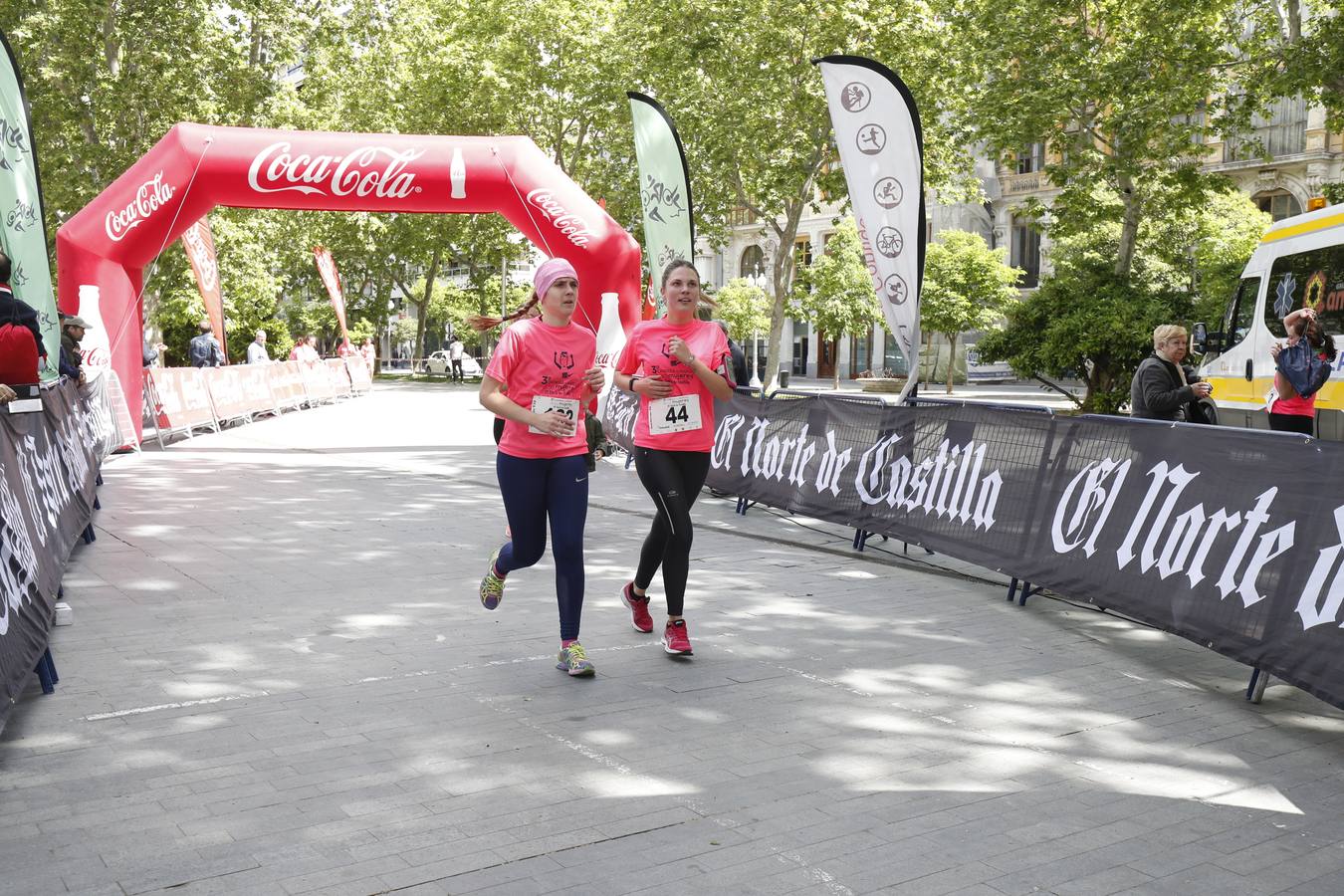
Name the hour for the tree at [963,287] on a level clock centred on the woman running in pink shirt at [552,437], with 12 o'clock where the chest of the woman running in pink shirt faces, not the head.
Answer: The tree is roughly at 8 o'clock from the woman running in pink shirt.

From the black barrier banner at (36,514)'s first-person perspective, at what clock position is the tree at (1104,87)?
The tree is roughly at 11 o'clock from the black barrier banner.

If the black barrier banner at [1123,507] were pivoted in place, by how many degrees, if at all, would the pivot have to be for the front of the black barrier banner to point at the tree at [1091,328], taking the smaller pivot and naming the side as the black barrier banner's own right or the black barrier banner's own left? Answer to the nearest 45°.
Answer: approximately 135° to the black barrier banner's own right

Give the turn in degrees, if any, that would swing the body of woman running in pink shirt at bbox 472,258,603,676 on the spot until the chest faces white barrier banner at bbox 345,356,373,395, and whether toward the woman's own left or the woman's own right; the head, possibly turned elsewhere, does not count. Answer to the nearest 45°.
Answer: approximately 135° to the woman's own left

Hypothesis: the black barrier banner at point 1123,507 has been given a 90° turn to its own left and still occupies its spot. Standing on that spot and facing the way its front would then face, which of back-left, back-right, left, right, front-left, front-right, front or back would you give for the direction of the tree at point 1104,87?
back-left

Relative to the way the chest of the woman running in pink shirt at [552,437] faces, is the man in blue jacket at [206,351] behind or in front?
behind

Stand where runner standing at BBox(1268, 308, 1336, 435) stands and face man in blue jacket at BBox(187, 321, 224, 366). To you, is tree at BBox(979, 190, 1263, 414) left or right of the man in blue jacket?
right

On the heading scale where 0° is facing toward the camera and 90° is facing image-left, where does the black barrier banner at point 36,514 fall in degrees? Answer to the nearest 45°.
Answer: approximately 270°

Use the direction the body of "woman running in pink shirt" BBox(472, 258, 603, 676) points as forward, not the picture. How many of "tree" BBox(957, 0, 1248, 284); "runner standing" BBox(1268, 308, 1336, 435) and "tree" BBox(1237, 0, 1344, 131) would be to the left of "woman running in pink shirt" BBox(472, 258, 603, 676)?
3

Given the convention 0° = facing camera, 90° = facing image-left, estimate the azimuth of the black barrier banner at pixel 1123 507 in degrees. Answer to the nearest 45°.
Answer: approximately 45°

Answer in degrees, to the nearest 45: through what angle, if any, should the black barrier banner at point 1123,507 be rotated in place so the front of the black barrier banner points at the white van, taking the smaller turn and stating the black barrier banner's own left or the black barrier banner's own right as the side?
approximately 135° to the black barrier banner's own right

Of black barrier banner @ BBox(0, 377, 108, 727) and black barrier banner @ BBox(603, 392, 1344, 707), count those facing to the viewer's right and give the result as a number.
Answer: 1

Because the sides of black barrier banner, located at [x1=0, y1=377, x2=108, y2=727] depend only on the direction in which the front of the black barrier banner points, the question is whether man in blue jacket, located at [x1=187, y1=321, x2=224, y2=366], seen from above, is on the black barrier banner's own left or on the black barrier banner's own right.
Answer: on the black barrier banner's own left

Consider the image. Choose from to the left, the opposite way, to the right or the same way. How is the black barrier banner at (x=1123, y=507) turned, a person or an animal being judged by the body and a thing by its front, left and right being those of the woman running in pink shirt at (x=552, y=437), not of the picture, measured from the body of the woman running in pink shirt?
to the right
